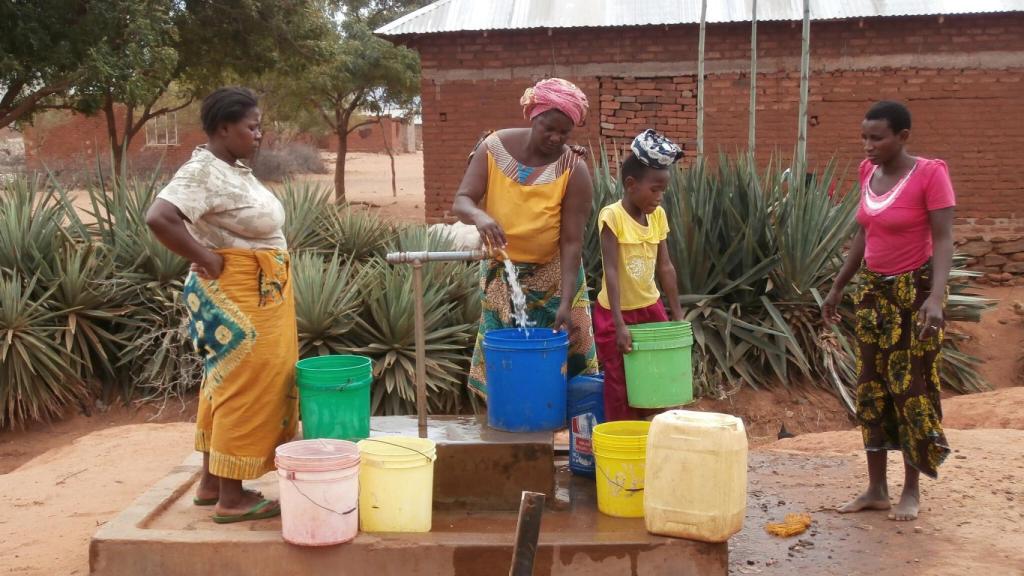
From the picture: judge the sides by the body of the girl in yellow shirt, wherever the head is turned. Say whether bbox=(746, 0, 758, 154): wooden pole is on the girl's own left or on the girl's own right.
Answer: on the girl's own left

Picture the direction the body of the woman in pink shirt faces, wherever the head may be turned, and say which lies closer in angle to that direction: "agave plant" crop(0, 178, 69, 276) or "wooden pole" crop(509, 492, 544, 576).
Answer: the wooden pole

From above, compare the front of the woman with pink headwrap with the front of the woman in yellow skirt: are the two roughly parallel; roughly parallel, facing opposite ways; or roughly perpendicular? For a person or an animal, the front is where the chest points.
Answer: roughly perpendicular

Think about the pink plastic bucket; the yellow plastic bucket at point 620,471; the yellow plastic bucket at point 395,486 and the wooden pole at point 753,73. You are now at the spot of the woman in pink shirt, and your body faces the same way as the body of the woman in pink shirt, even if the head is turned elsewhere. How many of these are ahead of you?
3

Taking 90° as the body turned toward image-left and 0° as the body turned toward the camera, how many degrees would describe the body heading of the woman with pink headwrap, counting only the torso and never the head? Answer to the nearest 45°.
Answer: approximately 0°

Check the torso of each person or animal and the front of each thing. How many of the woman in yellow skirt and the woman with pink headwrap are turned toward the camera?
1

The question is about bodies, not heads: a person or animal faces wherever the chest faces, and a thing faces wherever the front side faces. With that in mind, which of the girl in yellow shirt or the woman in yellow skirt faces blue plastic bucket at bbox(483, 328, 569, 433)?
the woman in yellow skirt

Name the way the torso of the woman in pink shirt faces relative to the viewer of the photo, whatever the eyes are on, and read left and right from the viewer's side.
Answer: facing the viewer and to the left of the viewer

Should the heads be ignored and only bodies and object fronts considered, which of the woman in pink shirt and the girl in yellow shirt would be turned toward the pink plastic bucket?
the woman in pink shirt

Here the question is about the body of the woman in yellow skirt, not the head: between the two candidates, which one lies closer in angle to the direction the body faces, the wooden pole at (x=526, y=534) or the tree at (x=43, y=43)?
the wooden pole

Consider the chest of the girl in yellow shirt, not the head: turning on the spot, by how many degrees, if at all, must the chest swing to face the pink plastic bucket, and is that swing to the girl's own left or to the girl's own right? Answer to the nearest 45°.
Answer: approximately 90° to the girl's own right

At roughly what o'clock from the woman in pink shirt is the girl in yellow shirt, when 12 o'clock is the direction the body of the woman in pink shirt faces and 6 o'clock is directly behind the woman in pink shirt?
The girl in yellow shirt is roughly at 1 o'clock from the woman in pink shirt.

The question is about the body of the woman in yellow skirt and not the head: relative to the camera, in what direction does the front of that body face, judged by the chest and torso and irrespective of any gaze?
to the viewer's right
